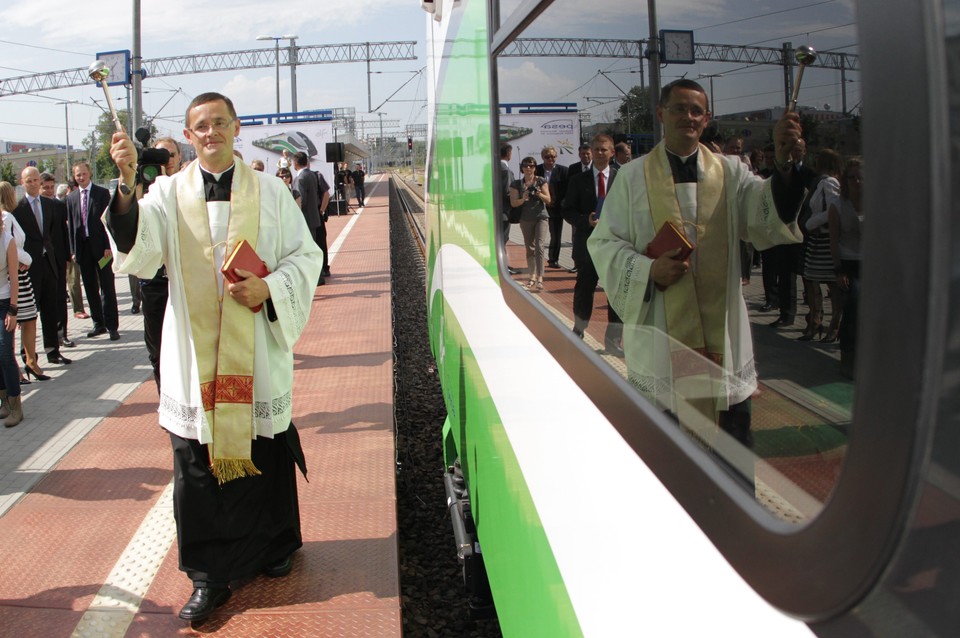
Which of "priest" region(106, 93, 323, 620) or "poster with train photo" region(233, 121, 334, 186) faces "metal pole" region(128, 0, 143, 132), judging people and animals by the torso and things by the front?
the poster with train photo

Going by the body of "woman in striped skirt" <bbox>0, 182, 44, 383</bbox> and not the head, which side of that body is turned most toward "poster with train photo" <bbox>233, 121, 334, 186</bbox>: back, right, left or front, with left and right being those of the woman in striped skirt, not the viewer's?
left

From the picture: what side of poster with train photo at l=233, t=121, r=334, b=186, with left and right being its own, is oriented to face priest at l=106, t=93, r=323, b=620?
front

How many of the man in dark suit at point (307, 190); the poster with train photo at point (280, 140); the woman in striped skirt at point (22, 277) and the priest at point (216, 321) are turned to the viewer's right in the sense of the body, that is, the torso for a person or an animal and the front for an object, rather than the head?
1

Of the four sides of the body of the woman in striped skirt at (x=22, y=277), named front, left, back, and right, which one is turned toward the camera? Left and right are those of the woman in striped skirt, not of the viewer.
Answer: right

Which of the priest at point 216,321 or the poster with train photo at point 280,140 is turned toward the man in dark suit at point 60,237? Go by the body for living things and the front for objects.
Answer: the poster with train photo

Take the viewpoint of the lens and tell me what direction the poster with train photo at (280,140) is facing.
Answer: facing the viewer

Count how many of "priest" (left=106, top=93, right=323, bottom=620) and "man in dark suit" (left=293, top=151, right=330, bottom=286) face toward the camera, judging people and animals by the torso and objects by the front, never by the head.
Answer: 1

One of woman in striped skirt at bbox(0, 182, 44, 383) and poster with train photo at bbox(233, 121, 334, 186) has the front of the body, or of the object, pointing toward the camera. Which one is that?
the poster with train photo

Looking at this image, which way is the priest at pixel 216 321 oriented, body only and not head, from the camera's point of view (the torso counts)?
toward the camera

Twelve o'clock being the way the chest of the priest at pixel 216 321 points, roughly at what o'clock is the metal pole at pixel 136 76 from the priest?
The metal pole is roughly at 6 o'clock from the priest.

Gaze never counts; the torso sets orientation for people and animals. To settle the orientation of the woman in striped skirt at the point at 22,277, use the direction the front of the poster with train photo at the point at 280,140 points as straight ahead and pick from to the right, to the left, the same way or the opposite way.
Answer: to the left
